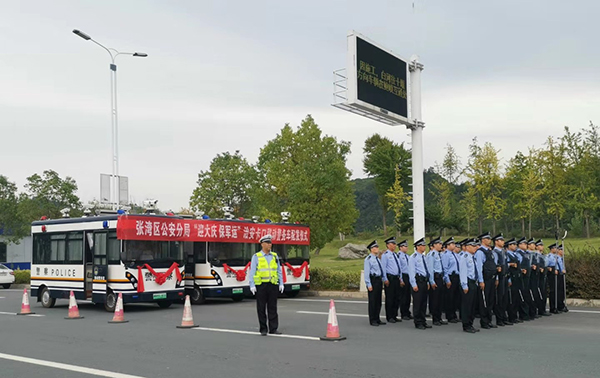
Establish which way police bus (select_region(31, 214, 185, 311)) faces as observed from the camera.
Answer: facing the viewer and to the right of the viewer

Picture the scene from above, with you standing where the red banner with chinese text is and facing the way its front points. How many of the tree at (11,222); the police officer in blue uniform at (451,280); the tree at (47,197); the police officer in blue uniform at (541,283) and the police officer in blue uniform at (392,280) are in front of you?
3

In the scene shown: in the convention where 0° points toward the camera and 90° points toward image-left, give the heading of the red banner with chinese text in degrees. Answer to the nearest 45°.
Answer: approximately 315°

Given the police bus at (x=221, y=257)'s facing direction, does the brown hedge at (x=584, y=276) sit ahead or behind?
ahead

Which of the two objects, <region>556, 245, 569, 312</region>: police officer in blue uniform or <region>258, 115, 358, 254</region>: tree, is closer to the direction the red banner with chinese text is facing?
the police officer in blue uniform

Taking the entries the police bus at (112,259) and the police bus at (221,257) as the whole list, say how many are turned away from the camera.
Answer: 0

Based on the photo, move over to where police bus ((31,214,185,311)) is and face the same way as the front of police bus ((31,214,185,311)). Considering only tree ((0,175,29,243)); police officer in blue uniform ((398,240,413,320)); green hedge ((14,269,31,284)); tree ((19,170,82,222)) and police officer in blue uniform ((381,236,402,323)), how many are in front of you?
2

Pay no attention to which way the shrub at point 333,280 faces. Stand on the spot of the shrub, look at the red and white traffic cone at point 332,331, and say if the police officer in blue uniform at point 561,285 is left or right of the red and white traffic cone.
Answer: left

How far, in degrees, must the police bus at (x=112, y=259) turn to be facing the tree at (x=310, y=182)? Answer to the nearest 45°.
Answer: approximately 90° to its left

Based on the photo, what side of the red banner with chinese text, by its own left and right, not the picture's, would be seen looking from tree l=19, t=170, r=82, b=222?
back
